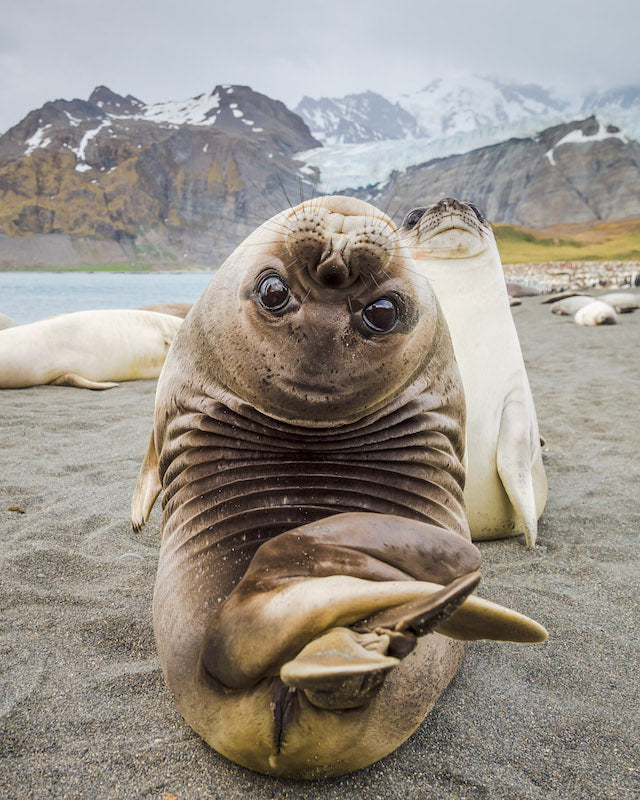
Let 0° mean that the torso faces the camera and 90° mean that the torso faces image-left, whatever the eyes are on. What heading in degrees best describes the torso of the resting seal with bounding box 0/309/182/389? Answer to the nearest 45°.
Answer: approximately 90°

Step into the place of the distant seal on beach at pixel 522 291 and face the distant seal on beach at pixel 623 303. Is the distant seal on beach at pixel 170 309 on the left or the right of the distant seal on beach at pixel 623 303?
right

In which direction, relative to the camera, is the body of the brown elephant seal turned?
away from the camera

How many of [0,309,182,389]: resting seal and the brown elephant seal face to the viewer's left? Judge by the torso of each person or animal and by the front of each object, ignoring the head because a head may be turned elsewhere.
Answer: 1

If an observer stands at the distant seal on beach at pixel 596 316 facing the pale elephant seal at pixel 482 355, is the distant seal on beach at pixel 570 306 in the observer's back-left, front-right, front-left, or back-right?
back-right

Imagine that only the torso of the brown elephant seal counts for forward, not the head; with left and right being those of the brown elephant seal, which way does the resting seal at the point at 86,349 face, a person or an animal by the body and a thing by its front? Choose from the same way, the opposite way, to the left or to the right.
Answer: to the left

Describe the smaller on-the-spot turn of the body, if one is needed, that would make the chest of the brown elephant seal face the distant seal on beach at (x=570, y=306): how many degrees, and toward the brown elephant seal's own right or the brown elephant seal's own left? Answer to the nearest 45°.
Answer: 0° — it already faces it

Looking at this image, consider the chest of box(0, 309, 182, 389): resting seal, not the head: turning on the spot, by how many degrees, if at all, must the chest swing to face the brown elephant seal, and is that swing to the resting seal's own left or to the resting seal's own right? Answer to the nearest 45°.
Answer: approximately 90° to the resting seal's own left
